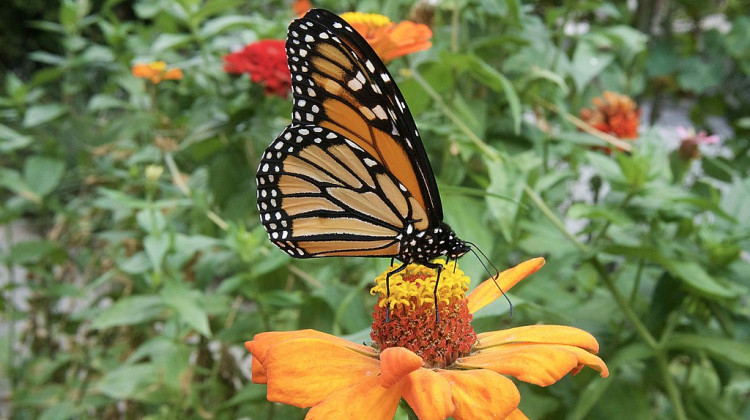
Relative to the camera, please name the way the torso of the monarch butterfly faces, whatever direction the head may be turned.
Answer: to the viewer's right

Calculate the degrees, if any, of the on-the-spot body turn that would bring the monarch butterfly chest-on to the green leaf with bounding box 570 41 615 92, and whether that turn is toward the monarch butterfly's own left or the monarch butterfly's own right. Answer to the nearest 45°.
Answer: approximately 45° to the monarch butterfly's own left

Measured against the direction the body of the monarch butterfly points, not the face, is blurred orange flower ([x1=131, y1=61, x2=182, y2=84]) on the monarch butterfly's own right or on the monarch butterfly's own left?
on the monarch butterfly's own left

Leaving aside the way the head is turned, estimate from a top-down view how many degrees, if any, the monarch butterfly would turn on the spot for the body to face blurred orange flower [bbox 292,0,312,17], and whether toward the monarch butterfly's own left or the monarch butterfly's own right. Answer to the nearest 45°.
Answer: approximately 90° to the monarch butterfly's own left

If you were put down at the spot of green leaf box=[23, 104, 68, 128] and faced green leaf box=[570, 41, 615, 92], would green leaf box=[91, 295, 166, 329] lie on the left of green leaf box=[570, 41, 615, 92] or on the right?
right
